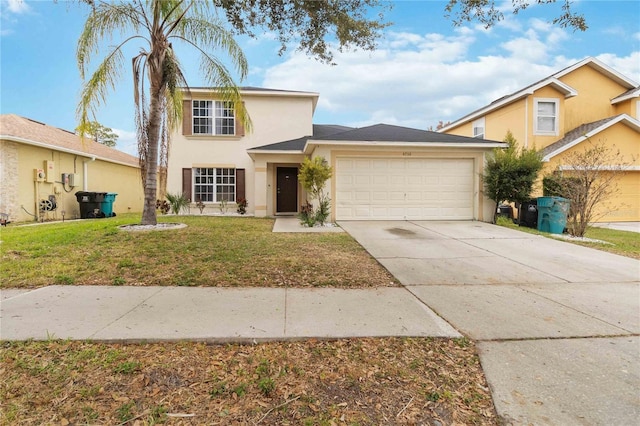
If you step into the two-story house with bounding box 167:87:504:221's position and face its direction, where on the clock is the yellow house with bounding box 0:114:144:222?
The yellow house is roughly at 3 o'clock from the two-story house.

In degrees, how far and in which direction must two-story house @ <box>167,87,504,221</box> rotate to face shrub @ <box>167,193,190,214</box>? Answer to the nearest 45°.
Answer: approximately 90° to its right

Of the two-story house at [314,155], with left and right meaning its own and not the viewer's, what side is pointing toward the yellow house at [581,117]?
left

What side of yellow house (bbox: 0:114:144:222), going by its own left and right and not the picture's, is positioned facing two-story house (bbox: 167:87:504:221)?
left

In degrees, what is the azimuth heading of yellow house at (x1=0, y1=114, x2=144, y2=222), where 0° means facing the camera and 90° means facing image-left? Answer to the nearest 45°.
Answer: approximately 45°

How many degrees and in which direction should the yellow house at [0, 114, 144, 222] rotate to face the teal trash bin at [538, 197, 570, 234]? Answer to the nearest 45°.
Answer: approximately 90° to its left
